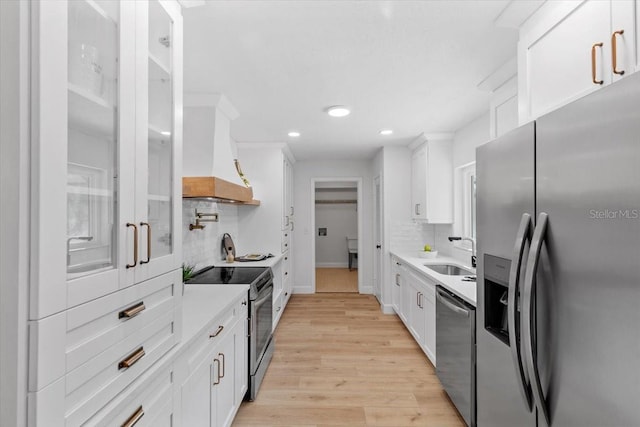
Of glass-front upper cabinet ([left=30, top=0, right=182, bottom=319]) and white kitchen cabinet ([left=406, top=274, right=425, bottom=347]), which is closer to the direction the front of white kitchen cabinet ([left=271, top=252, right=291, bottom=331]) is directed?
the white kitchen cabinet

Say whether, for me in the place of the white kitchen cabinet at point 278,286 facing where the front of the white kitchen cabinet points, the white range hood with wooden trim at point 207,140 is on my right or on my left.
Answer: on my right

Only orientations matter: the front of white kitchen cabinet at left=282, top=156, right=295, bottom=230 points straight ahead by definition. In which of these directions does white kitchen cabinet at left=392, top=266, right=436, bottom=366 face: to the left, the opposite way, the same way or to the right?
the opposite way

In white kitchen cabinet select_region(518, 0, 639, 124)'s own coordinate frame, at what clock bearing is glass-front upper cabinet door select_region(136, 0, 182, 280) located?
The glass-front upper cabinet door is roughly at 12 o'clock from the white kitchen cabinet.

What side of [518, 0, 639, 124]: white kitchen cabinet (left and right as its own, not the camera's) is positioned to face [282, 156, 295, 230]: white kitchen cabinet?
right

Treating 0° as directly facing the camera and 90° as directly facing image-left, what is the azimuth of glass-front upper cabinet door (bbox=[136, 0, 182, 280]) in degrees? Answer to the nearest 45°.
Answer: approximately 315°

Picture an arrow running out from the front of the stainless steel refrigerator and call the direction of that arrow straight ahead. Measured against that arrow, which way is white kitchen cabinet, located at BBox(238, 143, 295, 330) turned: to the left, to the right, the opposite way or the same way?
the opposite way

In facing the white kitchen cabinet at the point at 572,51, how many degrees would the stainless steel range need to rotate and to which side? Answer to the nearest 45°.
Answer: approximately 45° to its right

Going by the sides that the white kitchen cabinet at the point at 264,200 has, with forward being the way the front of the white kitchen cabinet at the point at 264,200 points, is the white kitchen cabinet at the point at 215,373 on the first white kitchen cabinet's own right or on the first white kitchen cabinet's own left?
on the first white kitchen cabinet's own right

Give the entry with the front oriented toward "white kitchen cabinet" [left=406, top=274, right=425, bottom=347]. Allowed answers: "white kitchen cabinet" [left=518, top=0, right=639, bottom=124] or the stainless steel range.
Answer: the stainless steel range

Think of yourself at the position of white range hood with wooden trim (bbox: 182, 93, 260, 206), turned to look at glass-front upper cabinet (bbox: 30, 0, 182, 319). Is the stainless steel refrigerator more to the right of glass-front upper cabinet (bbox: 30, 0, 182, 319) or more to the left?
left

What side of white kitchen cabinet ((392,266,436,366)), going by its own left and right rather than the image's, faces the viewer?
left

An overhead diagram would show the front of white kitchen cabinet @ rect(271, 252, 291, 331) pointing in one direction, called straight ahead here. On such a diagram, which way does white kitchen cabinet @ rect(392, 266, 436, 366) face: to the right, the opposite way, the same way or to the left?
the opposite way

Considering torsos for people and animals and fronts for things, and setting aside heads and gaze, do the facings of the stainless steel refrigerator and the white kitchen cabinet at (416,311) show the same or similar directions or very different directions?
same or similar directions

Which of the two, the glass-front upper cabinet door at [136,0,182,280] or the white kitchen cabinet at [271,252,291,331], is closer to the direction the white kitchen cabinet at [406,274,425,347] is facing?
the white kitchen cabinet

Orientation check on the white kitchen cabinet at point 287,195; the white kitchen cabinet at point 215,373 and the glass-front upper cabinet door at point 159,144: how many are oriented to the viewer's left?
0

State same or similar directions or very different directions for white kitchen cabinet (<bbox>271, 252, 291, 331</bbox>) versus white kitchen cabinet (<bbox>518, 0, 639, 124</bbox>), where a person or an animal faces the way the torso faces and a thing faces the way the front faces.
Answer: very different directions

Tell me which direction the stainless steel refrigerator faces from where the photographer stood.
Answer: facing the viewer and to the left of the viewer
